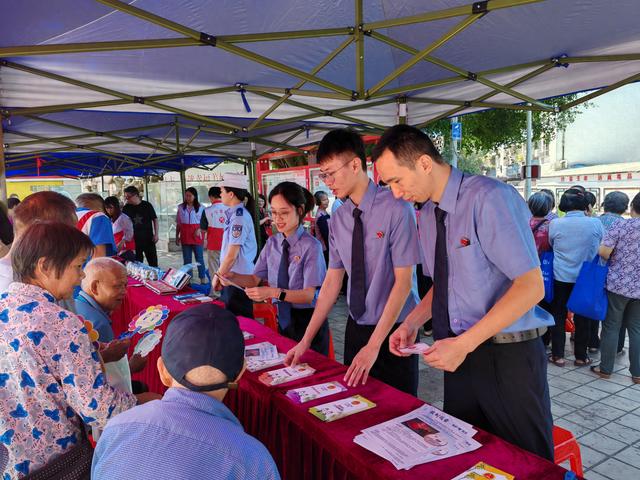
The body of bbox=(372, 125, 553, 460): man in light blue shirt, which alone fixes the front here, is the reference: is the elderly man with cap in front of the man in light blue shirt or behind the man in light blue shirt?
in front

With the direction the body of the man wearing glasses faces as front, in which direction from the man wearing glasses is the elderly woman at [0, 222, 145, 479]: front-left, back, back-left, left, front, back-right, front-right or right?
front

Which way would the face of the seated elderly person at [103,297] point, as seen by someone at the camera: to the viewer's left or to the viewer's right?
to the viewer's right

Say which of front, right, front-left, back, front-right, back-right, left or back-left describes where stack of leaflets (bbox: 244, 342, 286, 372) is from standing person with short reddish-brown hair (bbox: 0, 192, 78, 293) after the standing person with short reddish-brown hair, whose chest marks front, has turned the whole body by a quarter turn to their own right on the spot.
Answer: front-left

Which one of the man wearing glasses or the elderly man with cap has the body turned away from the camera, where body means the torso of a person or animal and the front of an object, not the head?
the elderly man with cap

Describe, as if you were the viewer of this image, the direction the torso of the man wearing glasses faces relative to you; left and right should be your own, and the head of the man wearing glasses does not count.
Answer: facing the viewer and to the left of the viewer

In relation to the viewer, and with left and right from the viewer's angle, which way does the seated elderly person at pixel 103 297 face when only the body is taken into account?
facing to the right of the viewer

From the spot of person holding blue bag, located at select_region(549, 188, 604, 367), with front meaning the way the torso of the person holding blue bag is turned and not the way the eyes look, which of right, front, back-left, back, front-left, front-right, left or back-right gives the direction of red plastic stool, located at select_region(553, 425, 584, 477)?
back

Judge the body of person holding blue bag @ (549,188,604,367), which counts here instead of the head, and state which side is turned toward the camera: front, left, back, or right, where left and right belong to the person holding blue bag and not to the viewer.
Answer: back

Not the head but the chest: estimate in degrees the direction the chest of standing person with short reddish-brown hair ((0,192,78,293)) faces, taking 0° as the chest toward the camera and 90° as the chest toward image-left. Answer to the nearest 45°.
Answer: approximately 270°

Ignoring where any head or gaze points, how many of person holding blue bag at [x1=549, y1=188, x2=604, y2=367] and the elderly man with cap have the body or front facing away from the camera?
2

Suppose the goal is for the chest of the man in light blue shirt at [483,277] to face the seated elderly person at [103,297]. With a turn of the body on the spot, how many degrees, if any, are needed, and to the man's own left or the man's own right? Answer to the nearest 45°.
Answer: approximately 45° to the man's own right

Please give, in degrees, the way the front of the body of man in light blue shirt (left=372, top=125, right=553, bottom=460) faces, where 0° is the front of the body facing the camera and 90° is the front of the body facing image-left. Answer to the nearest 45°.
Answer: approximately 45°

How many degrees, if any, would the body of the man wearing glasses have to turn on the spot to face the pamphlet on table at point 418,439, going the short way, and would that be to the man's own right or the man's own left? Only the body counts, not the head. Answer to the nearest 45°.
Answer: approximately 45° to the man's own left
